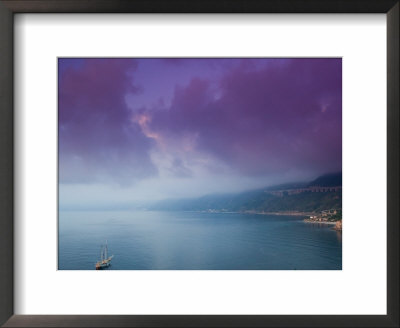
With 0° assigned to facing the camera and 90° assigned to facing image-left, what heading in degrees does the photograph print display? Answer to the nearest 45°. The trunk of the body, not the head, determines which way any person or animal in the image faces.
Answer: approximately 0°
